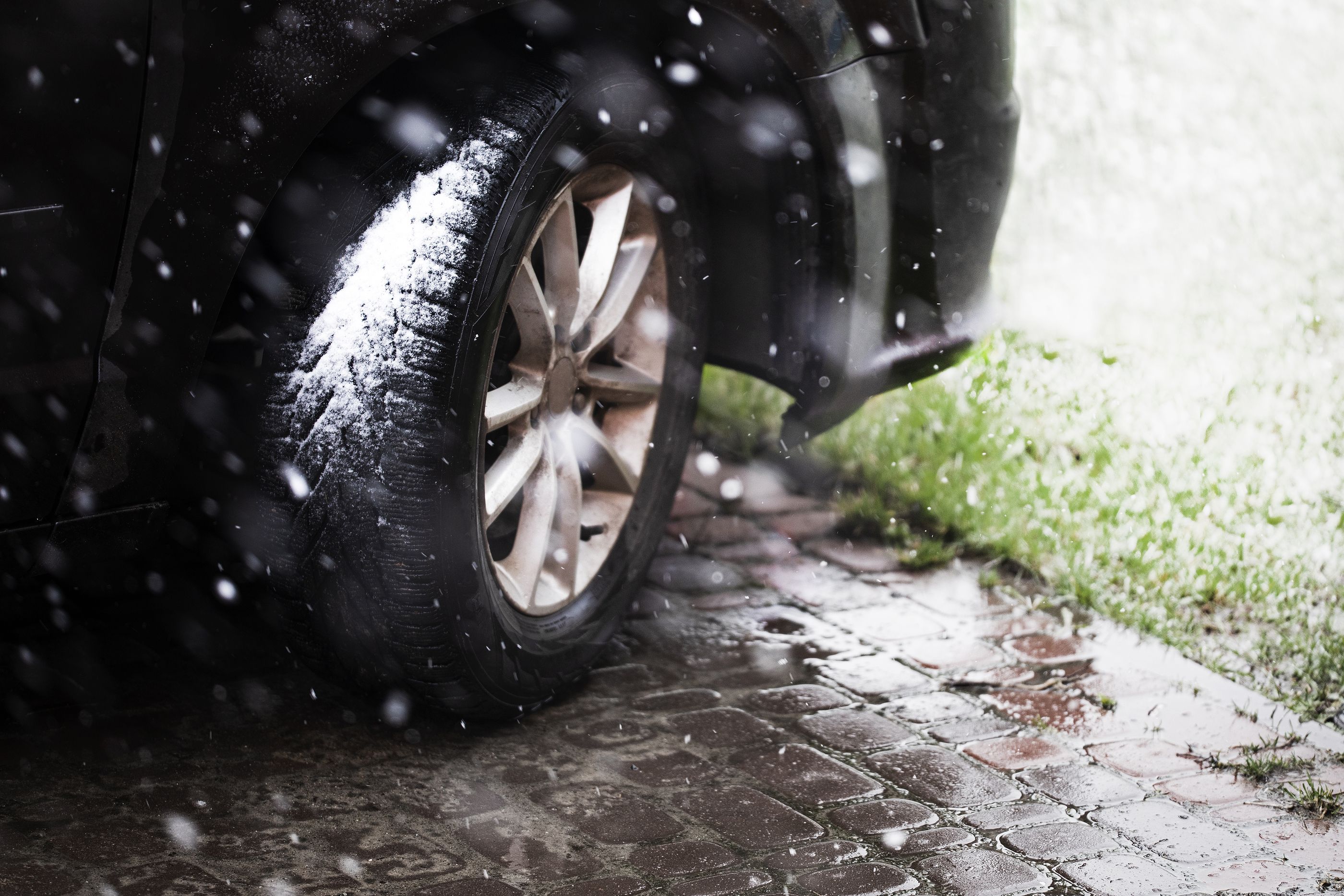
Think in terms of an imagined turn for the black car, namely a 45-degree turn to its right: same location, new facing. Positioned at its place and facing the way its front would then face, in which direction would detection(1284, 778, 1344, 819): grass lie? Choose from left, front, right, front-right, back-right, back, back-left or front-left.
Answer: front

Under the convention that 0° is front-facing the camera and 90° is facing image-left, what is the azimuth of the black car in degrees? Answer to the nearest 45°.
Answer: approximately 225°
